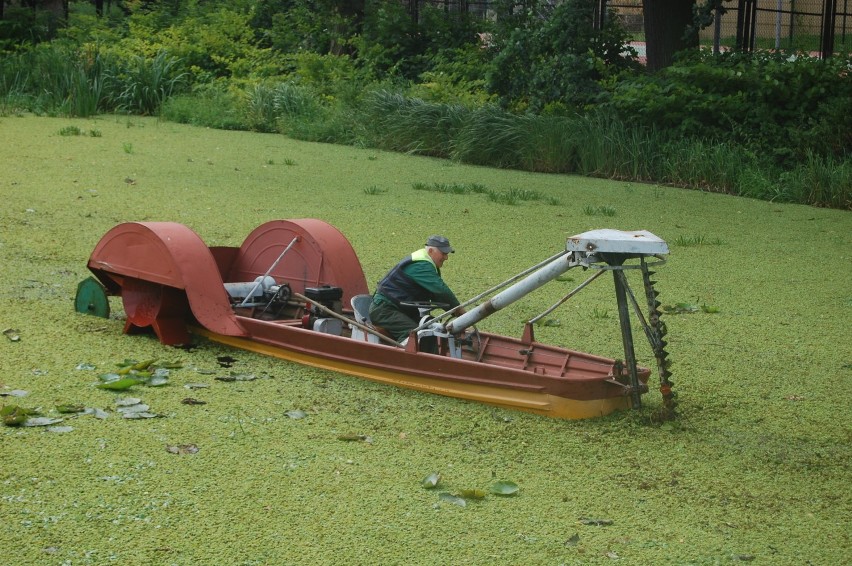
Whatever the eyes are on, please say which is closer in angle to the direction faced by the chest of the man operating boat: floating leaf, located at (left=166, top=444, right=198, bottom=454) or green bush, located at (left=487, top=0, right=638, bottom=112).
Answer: the green bush

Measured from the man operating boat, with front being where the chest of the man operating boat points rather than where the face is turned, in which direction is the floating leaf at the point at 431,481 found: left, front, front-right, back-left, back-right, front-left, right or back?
right

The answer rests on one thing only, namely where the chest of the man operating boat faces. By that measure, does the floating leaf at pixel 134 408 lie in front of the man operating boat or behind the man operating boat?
behind

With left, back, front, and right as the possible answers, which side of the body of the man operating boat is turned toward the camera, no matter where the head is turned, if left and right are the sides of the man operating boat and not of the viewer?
right

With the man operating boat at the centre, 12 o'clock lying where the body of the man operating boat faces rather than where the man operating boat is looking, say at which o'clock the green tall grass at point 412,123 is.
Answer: The green tall grass is roughly at 9 o'clock from the man operating boat.

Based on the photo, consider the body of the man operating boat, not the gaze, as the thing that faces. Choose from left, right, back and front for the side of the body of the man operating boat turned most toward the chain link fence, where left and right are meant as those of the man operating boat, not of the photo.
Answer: left

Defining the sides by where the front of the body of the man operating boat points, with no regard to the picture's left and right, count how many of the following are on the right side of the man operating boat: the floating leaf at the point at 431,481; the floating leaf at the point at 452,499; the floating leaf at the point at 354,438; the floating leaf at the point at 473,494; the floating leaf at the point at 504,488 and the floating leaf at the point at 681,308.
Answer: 5

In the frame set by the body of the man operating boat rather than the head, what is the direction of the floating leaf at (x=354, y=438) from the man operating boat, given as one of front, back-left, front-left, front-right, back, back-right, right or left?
right

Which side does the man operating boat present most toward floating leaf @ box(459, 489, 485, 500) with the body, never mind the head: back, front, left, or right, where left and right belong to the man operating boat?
right

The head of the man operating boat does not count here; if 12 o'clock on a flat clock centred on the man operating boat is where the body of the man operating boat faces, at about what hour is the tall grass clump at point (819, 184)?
The tall grass clump is roughly at 10 o'clock from the man operating boat.

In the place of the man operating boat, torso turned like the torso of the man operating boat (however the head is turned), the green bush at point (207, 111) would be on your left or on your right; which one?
on your left

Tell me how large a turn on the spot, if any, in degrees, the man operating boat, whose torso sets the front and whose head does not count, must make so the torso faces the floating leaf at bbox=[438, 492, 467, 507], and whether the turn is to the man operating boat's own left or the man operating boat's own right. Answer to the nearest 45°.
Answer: approximately 90° to the man operating boat's own right

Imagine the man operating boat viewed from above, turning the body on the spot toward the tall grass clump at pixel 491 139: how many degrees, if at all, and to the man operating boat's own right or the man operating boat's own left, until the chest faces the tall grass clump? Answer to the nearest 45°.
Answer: approximately 90° to the man operating boat's own left

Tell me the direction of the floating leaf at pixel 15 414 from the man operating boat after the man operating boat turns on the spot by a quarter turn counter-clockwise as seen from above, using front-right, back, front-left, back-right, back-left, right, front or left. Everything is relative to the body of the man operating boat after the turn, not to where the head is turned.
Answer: back-left

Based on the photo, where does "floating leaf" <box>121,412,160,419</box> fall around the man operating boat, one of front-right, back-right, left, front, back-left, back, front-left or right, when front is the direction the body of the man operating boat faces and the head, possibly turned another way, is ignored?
back-right

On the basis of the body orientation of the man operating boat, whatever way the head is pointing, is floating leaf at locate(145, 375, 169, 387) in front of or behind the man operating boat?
behind

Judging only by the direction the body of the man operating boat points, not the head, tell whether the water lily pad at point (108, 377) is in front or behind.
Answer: behind
